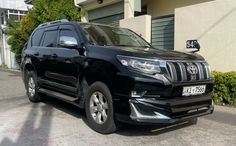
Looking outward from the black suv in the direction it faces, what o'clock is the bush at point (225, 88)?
The bush is roughly at 9 o'clock from the black suv.

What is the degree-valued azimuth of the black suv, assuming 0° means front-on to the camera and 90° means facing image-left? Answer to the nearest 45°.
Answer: approximately 315°

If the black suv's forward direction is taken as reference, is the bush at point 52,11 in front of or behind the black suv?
behind
